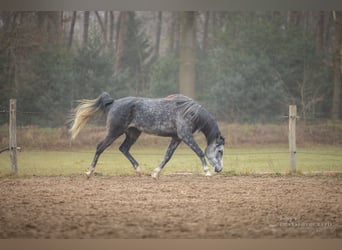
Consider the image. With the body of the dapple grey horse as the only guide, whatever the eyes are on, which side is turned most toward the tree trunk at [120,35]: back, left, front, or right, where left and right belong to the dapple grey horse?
left

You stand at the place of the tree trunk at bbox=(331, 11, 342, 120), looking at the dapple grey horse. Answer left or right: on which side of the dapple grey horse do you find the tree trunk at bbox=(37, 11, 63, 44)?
right

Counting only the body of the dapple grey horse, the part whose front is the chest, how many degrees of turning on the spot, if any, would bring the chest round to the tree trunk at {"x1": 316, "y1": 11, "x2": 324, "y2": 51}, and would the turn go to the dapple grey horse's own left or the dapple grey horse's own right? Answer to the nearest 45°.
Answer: approximately 45° to the dapple grey horse's own left

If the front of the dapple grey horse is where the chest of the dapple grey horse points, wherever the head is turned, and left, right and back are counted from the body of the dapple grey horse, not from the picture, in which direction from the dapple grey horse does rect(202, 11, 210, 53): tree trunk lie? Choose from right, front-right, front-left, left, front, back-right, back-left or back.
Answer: left

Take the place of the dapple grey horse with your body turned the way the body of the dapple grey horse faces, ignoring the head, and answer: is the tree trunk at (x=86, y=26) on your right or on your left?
on your left

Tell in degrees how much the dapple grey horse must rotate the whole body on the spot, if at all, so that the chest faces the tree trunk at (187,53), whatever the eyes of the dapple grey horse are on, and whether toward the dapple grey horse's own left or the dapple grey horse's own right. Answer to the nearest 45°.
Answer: approximately 90° to the dapple grey horse's own left

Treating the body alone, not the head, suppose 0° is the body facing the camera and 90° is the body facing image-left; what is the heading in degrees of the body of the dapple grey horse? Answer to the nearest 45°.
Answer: approximately 270°

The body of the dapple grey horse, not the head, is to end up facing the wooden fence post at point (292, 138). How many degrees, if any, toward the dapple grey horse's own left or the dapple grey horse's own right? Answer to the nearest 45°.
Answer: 0° — it already faces it

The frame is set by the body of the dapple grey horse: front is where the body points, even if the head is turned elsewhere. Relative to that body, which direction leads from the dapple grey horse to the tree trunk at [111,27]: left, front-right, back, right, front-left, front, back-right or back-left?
left

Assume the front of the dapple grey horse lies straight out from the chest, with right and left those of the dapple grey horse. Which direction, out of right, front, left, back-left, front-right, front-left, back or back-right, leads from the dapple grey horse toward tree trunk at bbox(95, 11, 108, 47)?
left
